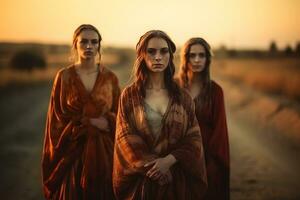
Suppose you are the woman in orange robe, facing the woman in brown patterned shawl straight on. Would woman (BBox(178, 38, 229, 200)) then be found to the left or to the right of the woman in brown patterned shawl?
left

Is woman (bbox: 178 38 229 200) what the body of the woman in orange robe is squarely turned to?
no

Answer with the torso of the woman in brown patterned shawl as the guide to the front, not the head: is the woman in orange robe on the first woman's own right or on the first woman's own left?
on the first woman's own right

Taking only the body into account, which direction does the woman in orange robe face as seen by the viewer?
toward the camera

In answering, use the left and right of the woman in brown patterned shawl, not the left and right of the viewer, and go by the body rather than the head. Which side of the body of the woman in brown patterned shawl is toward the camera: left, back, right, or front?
front

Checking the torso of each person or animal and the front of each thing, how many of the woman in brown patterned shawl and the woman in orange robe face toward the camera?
2

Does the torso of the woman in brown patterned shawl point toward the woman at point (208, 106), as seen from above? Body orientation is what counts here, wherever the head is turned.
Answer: no

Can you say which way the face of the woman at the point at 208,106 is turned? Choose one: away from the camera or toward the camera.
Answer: toward the camera

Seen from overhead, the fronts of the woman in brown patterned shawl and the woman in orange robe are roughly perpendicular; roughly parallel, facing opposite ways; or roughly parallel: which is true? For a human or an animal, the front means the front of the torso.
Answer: roughly parallel

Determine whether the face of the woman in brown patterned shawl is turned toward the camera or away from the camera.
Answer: toward the camera

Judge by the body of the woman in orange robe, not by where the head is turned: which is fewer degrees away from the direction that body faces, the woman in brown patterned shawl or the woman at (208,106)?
the woman in brown patterned shawl

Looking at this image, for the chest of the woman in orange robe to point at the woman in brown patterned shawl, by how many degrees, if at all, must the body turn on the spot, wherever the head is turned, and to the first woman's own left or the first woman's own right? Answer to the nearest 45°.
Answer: approximately 45° to the first woman's own left

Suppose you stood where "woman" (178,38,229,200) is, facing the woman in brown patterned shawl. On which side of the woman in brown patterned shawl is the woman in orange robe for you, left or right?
right

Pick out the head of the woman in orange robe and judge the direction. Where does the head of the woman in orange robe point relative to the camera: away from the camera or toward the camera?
toward the camera
